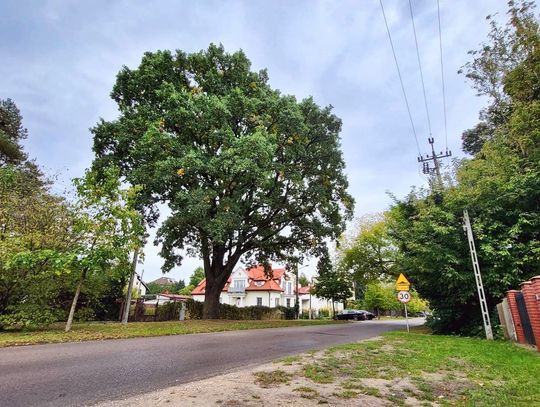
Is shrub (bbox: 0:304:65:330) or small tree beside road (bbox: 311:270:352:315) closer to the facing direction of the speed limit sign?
the shrub

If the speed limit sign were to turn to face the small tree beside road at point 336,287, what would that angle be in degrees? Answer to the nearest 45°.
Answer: approximately 180°

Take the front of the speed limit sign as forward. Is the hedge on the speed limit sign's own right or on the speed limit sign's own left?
on the speed limit sign's own right

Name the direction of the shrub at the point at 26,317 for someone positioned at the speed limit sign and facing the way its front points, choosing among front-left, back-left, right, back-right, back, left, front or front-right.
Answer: front-right

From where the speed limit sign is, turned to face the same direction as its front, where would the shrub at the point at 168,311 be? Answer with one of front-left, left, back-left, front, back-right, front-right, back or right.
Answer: right

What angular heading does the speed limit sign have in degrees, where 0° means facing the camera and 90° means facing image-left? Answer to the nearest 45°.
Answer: approximately 0°

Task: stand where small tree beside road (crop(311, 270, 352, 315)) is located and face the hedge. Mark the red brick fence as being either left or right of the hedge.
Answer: left

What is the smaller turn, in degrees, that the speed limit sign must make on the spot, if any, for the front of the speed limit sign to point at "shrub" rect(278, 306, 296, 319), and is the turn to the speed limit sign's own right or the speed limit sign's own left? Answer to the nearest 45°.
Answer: approximately 135° to the speed limit sign's own right

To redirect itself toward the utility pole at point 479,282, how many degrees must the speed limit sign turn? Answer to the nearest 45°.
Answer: approximately 45° to its left

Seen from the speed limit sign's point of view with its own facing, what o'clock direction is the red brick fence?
The red brick fence is roughly at 11 o'clock from the speed limit sign.

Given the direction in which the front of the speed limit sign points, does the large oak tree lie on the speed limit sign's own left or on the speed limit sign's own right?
on the speed limit sign's own right

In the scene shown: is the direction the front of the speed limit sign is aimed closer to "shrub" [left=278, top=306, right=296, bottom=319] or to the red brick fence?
the red brick fence
